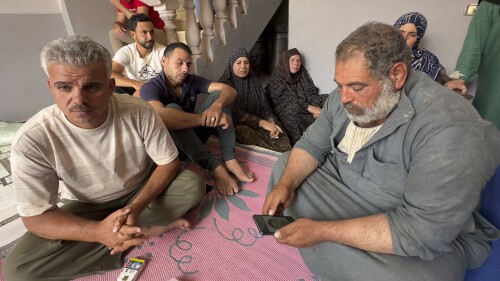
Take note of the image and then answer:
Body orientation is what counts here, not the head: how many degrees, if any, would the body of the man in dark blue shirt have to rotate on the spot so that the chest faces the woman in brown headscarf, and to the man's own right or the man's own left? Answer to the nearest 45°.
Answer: approximately 90° to the man's own left

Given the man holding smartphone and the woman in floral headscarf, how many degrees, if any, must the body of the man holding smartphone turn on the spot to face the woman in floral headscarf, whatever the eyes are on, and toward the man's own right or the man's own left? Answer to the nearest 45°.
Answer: approximately 135° to the man's own right

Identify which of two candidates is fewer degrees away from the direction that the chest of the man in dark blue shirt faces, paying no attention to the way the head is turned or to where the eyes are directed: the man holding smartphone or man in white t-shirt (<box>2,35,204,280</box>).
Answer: the man holding smartphone

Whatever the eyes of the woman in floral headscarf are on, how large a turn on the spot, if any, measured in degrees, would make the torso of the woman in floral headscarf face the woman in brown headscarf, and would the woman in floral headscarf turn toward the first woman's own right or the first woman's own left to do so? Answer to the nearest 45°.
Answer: approximately 45° to the first woman's own right

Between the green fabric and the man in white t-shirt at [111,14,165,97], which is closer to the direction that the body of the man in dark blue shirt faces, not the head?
the green fabric

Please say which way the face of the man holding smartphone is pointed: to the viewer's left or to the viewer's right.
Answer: to the viewer's left

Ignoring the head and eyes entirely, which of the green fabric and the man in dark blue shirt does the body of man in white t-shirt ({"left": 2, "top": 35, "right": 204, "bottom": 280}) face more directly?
the green fabric
